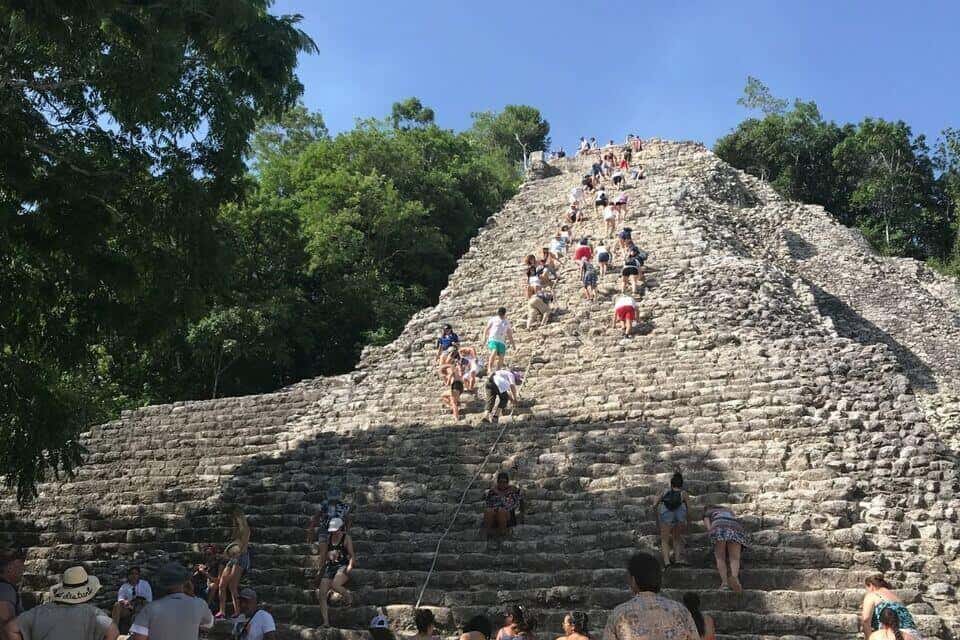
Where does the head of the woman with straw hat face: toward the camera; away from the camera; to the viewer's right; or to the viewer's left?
away from the camera

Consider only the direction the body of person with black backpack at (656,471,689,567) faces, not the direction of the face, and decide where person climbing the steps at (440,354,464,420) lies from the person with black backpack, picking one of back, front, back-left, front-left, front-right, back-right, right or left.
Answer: front-left

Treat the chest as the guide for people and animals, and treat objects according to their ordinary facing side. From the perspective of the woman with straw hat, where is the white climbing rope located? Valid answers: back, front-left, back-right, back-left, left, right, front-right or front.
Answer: front-right

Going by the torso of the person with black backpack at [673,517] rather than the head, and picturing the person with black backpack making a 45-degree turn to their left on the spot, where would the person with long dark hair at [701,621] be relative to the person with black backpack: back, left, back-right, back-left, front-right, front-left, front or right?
back-left

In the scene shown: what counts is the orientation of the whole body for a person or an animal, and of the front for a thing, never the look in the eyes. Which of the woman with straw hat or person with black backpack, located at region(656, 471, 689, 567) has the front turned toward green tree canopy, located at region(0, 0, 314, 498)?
the woman with straw hat

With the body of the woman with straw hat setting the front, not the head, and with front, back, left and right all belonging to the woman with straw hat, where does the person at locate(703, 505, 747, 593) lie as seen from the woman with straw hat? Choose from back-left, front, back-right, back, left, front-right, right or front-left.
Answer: right

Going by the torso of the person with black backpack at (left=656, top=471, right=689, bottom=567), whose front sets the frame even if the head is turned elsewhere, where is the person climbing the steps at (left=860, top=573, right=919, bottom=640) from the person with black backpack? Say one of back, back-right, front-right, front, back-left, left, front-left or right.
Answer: back-right

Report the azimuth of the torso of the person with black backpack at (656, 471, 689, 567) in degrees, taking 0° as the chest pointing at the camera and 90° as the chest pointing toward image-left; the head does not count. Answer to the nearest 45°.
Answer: approximately 180°

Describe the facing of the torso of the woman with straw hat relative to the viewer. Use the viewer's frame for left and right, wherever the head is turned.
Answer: facing away from the viewer

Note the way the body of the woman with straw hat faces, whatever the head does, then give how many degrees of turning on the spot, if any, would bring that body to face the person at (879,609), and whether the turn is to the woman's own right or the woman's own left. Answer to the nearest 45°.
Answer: approximately 90° to the woman's own right
